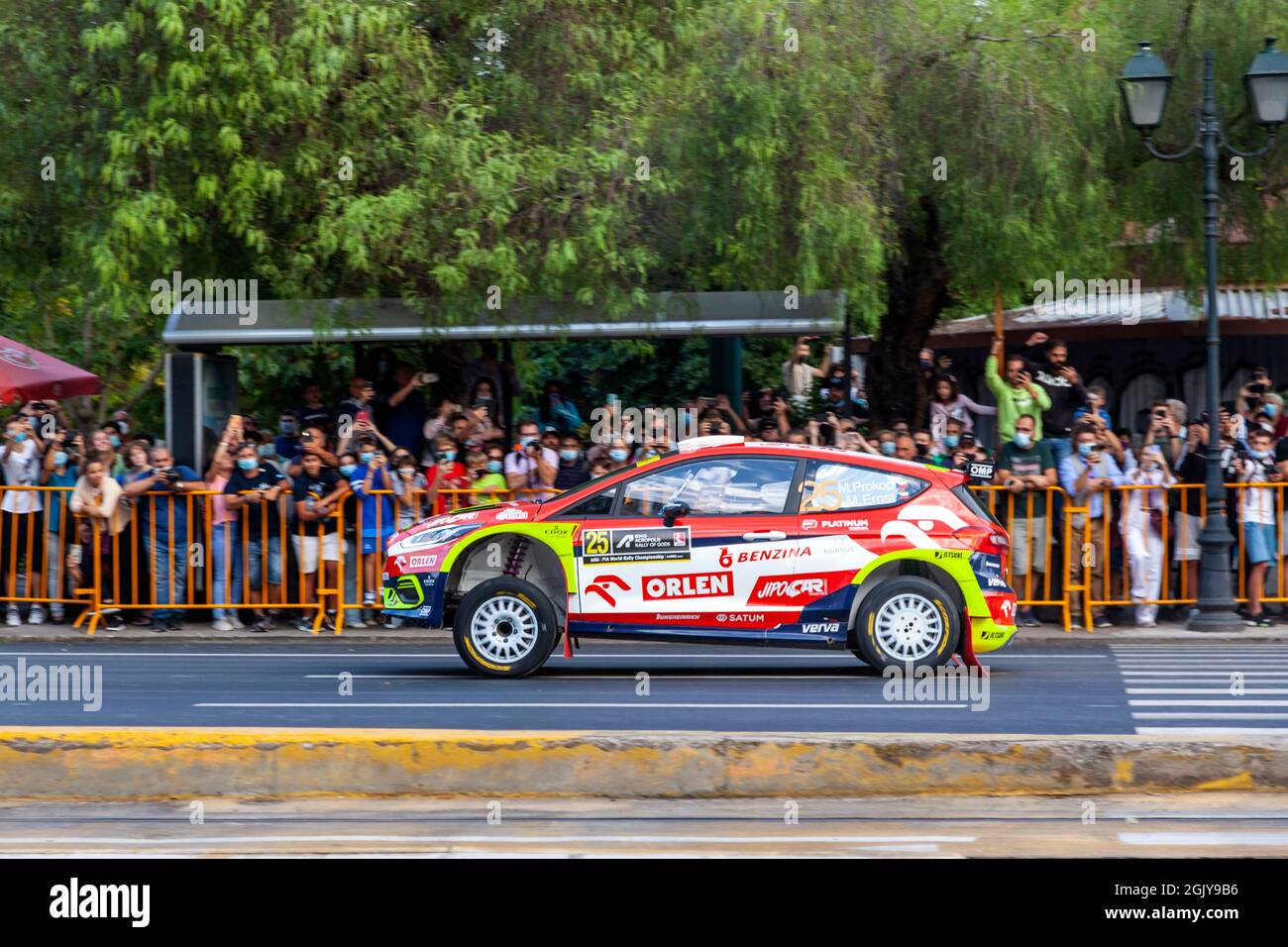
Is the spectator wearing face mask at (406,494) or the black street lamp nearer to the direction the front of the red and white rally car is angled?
the spectator wearing face mask

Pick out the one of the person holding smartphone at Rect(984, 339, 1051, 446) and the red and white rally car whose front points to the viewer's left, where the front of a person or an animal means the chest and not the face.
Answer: the red and white rally car

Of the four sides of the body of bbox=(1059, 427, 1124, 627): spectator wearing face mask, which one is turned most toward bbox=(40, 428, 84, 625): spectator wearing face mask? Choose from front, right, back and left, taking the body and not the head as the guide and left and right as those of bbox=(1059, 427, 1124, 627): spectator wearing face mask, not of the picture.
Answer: right

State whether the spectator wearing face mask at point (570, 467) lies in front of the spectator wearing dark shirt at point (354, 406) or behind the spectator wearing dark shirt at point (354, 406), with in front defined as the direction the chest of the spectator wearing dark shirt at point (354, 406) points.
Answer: in front

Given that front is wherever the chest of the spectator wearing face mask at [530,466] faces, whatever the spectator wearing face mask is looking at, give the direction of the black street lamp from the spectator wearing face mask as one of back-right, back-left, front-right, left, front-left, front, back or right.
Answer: left

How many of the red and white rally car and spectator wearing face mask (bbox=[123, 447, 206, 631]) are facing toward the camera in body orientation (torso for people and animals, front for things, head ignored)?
1

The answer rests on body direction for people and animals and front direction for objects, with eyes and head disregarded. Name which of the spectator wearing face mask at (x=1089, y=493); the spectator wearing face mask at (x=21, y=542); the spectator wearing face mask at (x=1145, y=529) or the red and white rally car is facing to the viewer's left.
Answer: the red and white rally car

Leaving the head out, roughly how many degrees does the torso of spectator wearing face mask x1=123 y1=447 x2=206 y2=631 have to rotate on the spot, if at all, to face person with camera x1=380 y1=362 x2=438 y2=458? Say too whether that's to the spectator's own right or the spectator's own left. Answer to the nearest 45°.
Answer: approximately 135° to the spectator's own left
